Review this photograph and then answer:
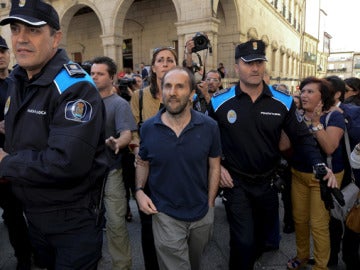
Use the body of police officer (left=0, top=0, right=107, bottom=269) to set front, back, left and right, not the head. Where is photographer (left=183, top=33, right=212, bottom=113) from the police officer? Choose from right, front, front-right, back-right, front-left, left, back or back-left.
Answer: back

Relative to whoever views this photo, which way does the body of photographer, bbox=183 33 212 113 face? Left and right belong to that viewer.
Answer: facing the viewer

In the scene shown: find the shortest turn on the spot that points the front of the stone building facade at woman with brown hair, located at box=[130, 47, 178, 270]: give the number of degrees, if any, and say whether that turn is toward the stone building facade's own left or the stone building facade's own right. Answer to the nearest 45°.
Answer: approximately 45° to the stone building facade's own left

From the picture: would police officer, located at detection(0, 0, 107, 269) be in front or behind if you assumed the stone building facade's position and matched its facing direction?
in front

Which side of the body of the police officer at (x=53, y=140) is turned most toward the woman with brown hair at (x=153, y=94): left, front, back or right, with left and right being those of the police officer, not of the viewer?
back

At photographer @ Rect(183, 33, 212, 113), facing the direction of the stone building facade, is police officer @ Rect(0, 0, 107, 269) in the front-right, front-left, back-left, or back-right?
back-left

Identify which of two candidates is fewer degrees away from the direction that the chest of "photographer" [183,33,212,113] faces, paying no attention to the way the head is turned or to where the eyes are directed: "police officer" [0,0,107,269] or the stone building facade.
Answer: the police officer

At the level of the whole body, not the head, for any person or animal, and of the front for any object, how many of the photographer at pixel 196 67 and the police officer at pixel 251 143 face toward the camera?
2

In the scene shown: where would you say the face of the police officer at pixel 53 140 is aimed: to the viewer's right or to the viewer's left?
to the viewer's left

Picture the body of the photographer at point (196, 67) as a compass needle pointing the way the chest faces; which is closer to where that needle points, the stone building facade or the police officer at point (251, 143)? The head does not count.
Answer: the police officer

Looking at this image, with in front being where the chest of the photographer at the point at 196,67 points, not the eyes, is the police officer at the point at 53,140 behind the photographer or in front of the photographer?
in front
